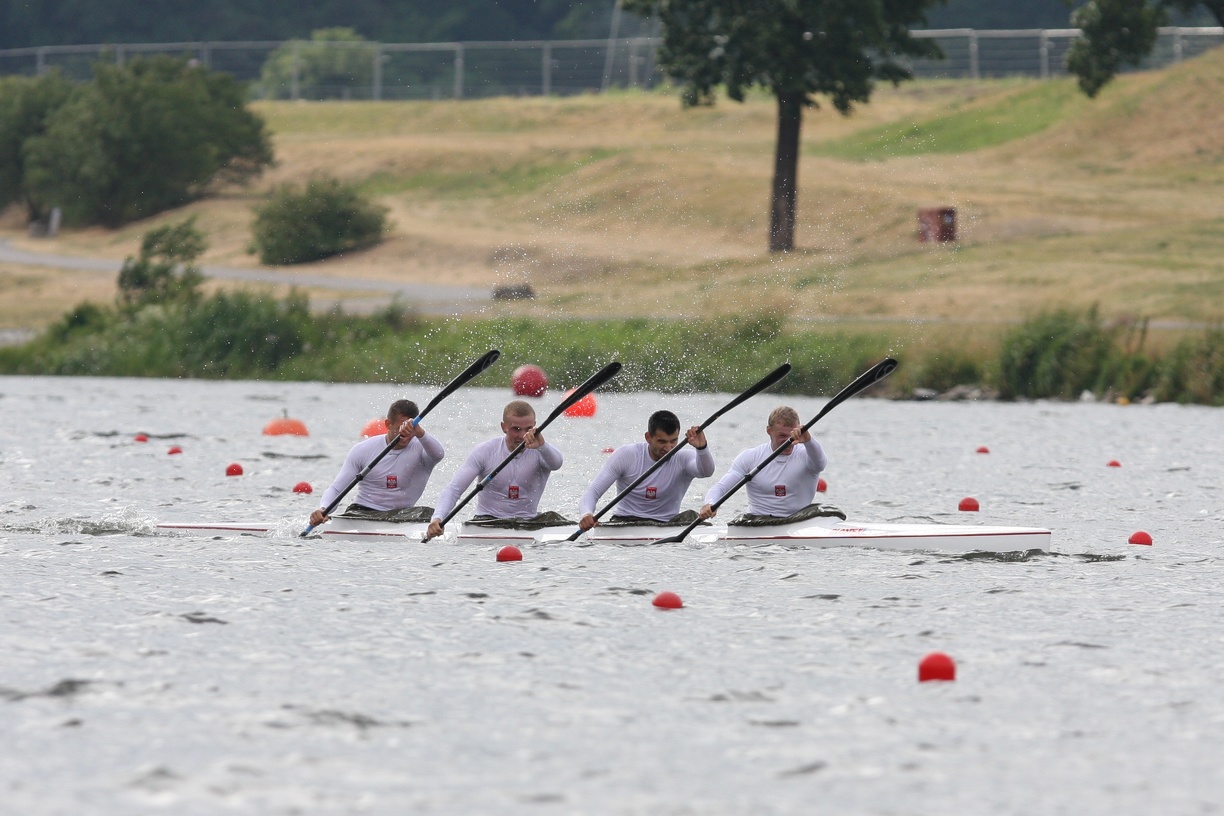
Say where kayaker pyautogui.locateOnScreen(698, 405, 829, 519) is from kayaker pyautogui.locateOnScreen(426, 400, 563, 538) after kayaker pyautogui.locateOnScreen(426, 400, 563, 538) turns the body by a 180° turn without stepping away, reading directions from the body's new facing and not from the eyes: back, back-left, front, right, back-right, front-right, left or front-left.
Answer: back-right

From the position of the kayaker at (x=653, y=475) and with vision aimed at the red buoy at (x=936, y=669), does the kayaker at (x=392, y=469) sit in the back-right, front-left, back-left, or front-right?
back-right

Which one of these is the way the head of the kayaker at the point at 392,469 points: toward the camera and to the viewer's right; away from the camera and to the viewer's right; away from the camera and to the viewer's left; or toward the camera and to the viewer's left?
toward the camera and to the viewer's right

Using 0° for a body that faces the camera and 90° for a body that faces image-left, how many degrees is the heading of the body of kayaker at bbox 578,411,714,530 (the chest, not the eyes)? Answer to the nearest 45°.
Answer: approximately 315°

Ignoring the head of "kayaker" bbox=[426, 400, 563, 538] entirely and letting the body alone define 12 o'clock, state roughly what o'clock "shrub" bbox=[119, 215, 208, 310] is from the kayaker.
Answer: The shrub is roughly at 7 o'clock from the kayaker.

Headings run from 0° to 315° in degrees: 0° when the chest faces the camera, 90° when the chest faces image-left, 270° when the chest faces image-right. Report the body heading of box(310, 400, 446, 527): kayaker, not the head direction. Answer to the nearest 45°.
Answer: approximately 315°

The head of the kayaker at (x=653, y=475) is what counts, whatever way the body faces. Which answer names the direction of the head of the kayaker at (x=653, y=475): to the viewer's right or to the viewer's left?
to the viewer's right

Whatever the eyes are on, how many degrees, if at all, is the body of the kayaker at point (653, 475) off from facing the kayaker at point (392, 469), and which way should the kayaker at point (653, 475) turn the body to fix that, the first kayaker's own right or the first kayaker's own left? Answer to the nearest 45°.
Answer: approximately 135° to the first kayaker's own right

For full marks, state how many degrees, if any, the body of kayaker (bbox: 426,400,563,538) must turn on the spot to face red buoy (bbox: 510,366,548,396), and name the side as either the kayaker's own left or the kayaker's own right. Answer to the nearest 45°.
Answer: approximately 135° to the kayaker's own left

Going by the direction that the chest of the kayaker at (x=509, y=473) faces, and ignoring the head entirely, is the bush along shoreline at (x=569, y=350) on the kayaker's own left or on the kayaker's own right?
on the kayaker's own left

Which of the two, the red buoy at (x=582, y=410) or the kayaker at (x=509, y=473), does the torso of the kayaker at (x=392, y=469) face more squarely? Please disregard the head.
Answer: the kayaker

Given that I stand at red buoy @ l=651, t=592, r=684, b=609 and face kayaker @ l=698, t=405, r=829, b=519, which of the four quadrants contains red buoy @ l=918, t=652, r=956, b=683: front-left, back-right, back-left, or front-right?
back-right

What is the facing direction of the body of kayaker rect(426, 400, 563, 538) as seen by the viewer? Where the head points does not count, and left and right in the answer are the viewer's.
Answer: facing the viewer and to the right of the viewer
